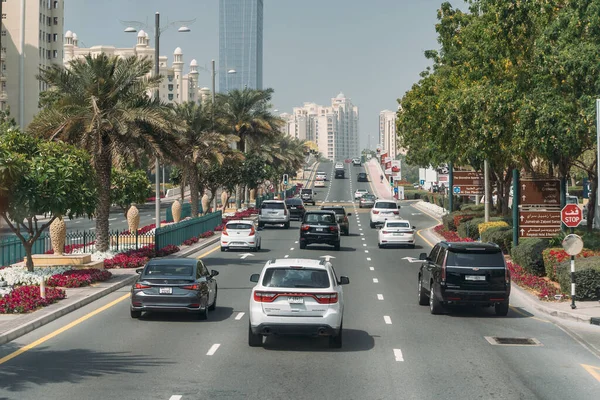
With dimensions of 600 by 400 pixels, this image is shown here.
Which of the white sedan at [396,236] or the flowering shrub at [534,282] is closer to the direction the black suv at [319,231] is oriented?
the white sedan

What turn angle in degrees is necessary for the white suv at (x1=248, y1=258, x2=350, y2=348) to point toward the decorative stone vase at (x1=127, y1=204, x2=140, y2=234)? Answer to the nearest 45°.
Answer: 0° — it already faces it

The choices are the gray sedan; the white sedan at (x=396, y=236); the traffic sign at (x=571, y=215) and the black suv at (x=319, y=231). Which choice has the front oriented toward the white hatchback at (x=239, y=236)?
the gray sedan

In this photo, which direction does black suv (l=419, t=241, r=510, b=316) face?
away from the camera

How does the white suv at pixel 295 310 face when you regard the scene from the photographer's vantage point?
facing away from the viewer

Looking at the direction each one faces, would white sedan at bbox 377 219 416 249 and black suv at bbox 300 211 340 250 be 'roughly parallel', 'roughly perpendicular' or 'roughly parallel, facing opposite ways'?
roughly parallel

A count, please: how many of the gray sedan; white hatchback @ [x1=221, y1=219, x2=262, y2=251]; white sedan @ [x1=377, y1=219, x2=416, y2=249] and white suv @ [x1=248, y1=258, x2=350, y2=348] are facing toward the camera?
0

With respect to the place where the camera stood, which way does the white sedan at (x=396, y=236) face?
facing away from the viewer

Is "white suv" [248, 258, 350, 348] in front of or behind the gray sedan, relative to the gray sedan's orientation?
behind

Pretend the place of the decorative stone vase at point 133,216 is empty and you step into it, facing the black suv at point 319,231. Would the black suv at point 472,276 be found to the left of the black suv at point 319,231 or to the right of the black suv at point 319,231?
right

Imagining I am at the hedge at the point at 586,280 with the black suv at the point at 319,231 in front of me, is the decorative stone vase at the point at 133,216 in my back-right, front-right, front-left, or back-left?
front-left

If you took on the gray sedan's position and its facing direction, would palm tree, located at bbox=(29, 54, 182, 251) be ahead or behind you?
ahead

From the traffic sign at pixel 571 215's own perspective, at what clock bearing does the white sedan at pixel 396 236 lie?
The white sedan is roughly at 5 o'clock from the traffic sign.

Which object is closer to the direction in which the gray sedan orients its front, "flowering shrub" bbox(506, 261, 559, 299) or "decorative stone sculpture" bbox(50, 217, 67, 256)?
the decorative stone sculpture

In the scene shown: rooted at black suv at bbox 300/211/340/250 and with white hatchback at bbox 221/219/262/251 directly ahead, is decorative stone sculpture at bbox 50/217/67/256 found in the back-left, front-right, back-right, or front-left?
front-left

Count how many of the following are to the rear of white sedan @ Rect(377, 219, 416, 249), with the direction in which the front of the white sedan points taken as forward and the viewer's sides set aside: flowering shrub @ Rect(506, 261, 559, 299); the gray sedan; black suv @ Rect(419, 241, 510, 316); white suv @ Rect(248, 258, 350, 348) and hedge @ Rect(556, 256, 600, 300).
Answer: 5

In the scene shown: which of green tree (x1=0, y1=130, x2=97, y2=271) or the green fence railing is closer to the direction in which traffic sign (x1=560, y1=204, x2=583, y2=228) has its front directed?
the green tree

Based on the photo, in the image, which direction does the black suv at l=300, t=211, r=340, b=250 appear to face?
away from the camera
